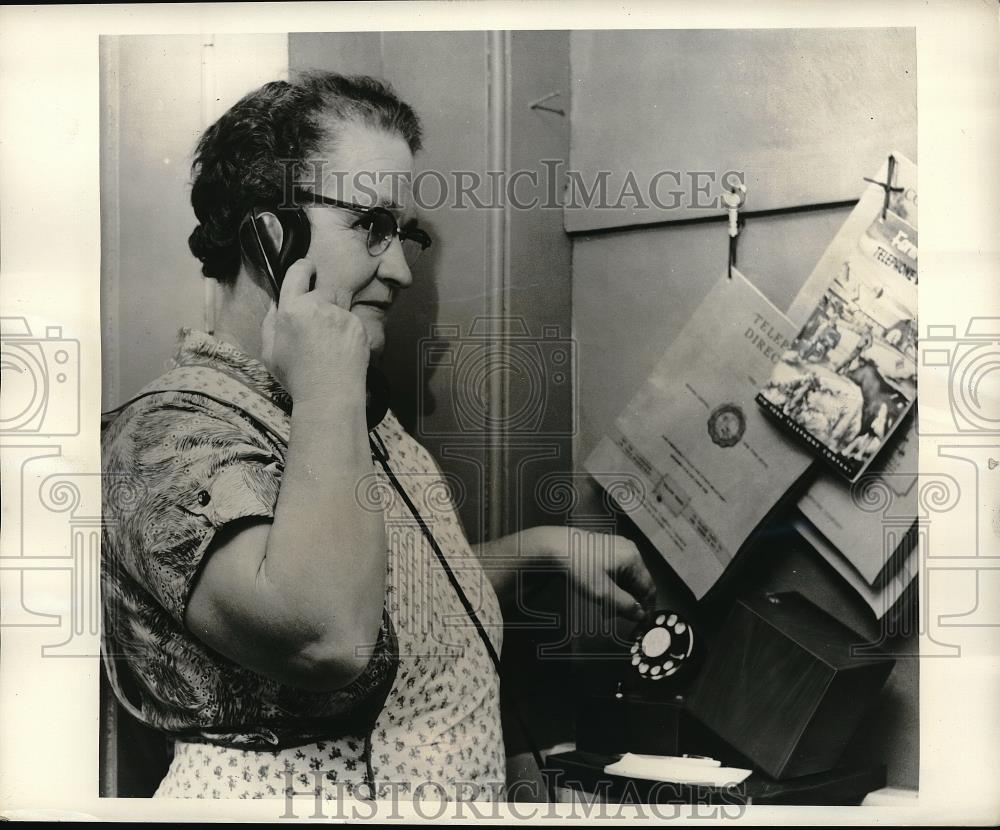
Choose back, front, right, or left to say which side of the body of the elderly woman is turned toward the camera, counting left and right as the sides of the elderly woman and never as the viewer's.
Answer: right

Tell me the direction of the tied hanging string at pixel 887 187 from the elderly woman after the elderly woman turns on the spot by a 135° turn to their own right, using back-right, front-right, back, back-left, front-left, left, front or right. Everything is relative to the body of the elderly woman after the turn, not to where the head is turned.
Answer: back-left

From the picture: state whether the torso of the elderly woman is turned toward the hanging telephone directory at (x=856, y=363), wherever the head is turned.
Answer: yes
